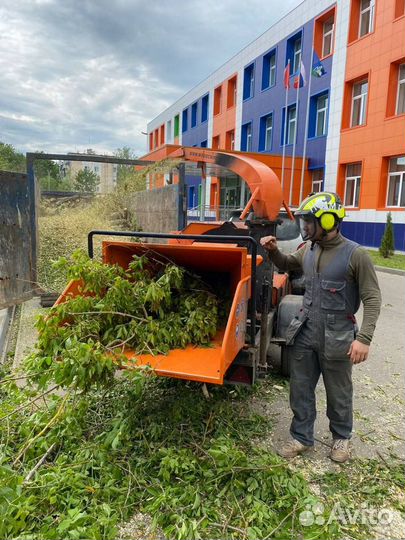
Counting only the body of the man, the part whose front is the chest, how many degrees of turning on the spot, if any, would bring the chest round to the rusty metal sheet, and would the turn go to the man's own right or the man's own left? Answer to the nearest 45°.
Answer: approximately 90° to the man's own right

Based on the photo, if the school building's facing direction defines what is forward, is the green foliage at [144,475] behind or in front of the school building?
in front

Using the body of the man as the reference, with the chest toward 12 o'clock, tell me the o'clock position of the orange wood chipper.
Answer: The orange wood chipper is roughly at 2 o'clock from the man.

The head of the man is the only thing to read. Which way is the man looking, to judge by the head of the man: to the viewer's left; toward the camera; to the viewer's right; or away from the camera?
to the viewer's left

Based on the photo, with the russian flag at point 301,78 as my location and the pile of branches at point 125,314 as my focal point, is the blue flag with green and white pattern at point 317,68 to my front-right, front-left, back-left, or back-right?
back-left

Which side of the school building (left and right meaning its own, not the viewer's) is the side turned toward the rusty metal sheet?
front

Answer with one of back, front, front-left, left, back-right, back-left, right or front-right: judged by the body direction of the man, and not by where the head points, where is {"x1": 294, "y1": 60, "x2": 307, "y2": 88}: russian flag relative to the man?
back-right

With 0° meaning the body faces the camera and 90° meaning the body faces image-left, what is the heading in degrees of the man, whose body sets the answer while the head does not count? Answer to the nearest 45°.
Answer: approximately 45°

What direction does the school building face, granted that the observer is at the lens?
facing the viewer and to the left of the viewer
